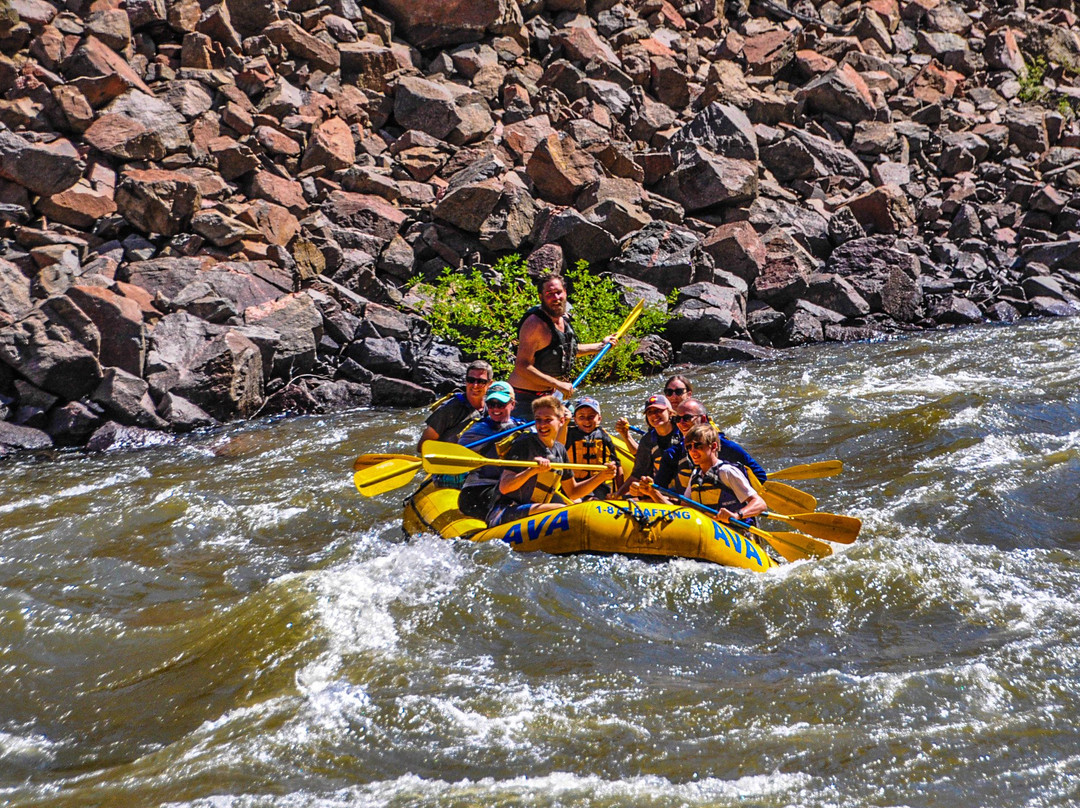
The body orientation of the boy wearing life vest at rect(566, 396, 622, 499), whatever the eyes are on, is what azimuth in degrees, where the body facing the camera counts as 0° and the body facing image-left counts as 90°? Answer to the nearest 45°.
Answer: approximately 0°

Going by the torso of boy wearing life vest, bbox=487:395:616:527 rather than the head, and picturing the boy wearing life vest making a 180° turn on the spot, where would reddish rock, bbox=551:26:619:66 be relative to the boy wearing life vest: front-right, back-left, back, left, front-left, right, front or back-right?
front-right

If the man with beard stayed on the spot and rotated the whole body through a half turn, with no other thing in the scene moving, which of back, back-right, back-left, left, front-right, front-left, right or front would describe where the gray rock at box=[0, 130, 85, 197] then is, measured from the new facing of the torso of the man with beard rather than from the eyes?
front

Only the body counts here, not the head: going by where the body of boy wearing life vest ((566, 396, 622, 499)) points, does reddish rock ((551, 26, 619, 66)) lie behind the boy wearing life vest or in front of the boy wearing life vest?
behind
